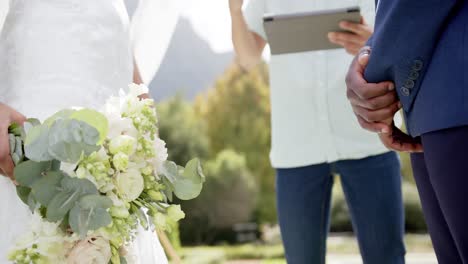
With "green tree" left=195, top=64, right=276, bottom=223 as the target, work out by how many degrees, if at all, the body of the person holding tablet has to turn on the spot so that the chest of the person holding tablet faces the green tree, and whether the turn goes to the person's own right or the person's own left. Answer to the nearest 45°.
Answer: approximately 180°

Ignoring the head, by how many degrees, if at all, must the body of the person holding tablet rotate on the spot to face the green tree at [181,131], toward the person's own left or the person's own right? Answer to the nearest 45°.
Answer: approximately 180°

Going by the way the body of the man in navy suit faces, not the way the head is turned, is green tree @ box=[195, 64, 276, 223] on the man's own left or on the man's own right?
on the man's own right

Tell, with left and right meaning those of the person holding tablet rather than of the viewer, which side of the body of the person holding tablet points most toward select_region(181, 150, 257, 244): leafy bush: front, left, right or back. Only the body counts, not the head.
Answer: back

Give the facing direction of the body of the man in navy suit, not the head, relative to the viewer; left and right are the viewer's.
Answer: facing to the left of the viewer

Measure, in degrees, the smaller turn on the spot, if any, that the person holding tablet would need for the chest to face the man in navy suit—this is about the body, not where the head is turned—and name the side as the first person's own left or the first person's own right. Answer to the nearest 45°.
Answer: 0° — they already face them

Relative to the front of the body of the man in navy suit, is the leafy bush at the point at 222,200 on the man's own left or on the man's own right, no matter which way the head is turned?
on the man's own right

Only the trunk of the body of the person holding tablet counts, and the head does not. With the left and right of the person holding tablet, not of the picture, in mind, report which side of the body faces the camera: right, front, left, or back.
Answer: front

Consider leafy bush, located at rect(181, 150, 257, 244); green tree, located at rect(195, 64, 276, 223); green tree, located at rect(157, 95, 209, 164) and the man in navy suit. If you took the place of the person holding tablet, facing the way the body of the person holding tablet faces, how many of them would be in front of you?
1

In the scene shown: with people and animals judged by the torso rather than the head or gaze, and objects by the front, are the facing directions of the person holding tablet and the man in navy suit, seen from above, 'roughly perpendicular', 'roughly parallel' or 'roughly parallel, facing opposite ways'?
roughly perpendicular

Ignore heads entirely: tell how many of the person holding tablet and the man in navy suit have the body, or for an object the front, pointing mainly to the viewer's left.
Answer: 1
